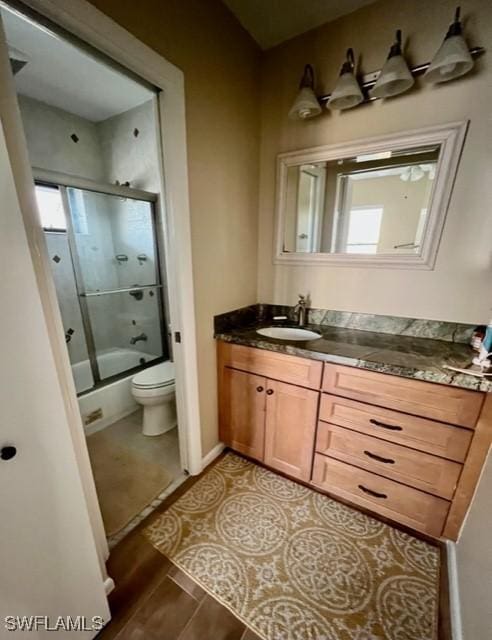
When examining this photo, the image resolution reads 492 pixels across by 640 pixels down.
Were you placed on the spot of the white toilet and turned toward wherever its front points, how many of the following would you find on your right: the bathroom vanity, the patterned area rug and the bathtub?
1

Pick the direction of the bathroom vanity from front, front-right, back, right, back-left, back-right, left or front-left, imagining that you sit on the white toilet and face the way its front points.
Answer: left

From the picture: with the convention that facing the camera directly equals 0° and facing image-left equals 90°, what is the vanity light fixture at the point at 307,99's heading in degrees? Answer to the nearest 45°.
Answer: approximately 45°

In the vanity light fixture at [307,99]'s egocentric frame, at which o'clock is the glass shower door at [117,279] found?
The glass shower door is roughly at 2 o'clock from the vanity light fixture.

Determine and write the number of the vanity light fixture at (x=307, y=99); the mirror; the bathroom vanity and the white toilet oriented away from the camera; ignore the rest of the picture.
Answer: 0

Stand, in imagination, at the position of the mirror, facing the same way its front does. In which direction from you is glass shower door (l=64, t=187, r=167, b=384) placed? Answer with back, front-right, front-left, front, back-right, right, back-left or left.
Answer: front-right

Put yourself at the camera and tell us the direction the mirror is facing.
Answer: facing the viewer and to the left of the viewer

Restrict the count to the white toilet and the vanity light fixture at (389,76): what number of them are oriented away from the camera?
0

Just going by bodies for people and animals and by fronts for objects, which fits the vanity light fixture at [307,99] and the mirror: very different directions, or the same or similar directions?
same or similar directions
